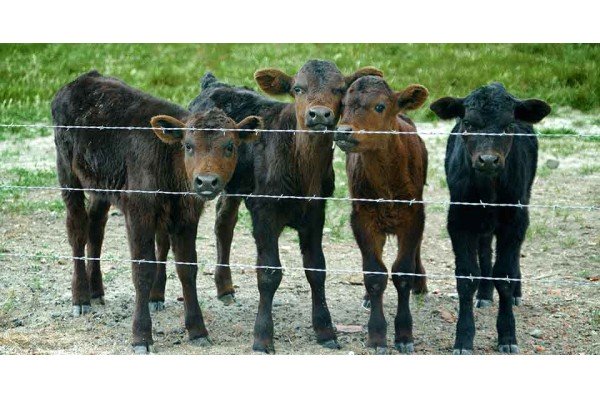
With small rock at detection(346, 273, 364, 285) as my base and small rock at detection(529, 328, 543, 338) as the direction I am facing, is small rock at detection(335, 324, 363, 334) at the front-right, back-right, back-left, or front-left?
front-right

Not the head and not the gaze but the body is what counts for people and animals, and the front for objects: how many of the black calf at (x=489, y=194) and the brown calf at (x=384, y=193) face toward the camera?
2

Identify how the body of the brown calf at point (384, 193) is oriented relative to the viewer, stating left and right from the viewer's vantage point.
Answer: facing the viewer

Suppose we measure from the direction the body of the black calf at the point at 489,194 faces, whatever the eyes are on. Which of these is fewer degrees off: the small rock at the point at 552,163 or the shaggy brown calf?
the shaggy brown calf

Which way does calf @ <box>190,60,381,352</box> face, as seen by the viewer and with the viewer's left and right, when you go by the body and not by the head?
facing the viewer and to the right of the viewer

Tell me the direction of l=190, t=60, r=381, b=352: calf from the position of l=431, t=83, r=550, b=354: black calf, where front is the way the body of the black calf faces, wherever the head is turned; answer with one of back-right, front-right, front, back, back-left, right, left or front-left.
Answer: right

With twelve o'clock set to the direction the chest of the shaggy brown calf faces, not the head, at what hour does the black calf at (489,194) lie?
The black calf is roughly at 11 o'clock from the shaggy brown calf.

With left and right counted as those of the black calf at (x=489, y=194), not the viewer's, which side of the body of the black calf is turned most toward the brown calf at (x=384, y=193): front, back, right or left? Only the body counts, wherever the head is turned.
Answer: right

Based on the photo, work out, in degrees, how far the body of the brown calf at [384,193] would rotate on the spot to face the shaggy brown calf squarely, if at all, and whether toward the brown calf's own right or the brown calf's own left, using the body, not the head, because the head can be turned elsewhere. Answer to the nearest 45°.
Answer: approximately 90° to the brown calf's own right

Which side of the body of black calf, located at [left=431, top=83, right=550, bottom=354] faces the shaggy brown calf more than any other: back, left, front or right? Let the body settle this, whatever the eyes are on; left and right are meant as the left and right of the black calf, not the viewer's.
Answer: right

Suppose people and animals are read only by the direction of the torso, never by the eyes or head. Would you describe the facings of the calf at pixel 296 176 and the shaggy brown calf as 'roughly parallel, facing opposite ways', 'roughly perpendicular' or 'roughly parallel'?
roughly parallel

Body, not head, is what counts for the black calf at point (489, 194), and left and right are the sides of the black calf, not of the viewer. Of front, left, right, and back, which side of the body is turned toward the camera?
front

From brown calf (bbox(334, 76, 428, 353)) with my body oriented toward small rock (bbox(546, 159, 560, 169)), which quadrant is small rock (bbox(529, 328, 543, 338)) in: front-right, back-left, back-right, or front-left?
front-right

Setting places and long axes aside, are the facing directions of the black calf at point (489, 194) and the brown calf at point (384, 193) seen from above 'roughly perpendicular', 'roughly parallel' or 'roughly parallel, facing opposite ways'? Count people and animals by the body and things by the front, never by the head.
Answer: roughly parallel

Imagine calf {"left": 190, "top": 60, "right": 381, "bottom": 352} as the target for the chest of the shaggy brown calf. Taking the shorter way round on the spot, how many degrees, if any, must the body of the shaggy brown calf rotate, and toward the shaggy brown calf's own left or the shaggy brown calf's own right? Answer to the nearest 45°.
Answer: approximately 45° to the shaggy brown calf's own left
